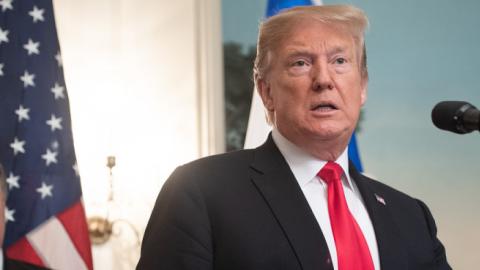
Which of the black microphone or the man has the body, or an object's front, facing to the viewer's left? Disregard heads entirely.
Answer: the black microphone

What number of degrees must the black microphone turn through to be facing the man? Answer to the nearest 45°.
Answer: approximately 45° to its right

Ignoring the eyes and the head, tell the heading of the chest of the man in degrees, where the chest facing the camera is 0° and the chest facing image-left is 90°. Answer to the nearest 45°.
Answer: approximately 315°

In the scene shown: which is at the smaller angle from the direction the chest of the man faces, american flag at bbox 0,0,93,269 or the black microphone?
the black microphone

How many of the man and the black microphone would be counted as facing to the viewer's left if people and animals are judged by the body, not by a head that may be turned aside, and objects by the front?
1

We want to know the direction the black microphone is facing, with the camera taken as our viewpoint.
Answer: facing to the left of the viewer
